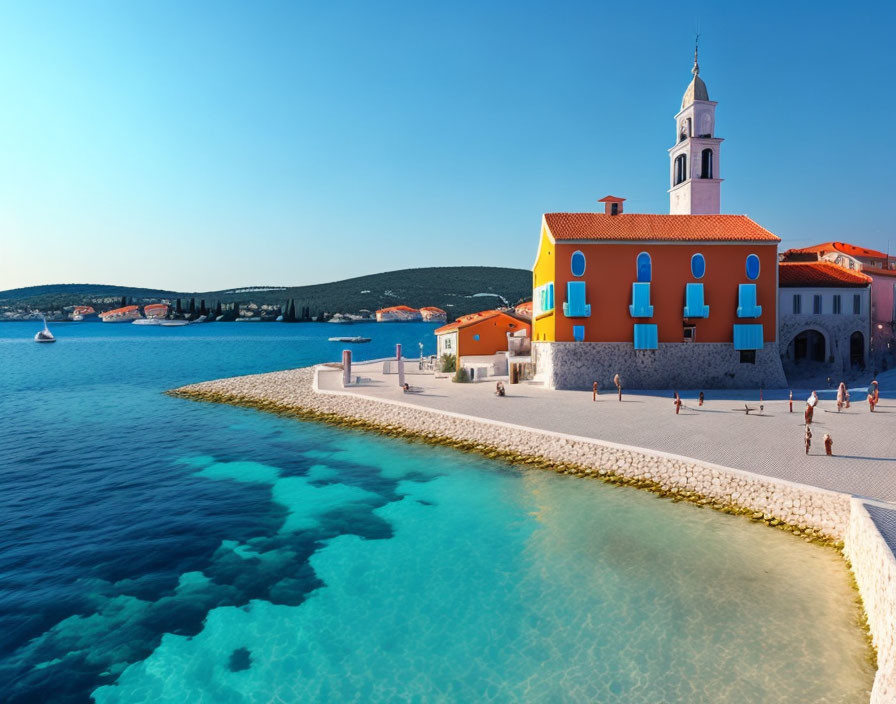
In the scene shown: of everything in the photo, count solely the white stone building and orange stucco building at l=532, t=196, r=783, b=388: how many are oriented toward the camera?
2

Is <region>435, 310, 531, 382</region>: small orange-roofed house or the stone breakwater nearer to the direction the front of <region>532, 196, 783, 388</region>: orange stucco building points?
the stone breakwater

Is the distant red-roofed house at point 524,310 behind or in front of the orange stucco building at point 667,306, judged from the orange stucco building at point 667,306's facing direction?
behind

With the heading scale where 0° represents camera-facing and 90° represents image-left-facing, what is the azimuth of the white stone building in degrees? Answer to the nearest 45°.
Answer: approximately 0°

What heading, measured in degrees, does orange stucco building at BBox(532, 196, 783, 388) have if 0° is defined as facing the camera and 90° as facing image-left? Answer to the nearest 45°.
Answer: approximately 0°

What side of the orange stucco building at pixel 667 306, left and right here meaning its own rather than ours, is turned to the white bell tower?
back
